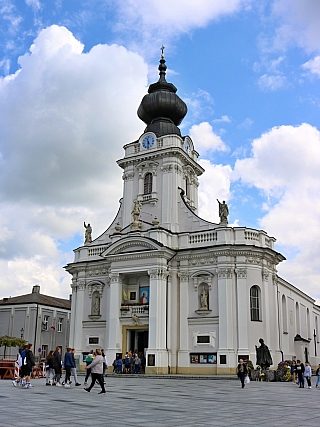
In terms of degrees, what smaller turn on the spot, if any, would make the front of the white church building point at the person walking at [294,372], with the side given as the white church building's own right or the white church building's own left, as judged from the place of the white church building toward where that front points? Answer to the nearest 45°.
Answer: approximately 90° to the white church building's own left

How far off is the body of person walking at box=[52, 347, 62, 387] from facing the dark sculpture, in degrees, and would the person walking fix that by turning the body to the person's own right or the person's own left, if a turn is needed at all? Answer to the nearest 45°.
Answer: approximately 45° to the person's own left

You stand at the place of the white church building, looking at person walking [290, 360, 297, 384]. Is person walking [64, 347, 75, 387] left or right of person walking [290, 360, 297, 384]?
right

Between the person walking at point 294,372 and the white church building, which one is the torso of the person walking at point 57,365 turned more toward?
the person walking

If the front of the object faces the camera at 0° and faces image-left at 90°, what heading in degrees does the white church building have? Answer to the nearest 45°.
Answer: approximately 45°
